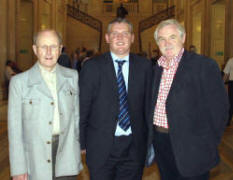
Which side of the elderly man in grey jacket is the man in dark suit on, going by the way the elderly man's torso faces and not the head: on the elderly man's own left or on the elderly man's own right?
on the elderly man's own left

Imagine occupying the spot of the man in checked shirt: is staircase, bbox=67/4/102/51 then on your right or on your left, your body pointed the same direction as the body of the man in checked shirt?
on your right

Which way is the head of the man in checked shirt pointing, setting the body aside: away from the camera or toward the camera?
toward the camera

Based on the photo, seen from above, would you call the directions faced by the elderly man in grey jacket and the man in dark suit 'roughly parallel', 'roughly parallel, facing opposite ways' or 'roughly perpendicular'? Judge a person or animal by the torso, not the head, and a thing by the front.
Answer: roughly parallel

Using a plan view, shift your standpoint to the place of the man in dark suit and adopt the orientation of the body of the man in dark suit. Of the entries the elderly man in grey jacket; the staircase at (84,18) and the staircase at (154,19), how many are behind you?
2

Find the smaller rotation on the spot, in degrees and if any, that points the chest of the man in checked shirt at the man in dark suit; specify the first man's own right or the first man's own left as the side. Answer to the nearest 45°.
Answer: approximately 45° to the first man's own right

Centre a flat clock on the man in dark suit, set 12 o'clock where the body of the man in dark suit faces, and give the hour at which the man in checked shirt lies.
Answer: The man in checked shirt is roughly at 10 o'clock from the man in dark suit.

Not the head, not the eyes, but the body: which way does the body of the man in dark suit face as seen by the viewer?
toward the camera

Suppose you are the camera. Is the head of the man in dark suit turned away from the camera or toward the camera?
toward the camera

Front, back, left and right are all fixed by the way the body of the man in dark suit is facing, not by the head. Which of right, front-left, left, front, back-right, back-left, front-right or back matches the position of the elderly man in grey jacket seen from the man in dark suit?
front-right

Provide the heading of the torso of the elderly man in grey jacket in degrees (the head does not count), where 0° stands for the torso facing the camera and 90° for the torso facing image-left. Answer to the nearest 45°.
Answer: approximately 0°

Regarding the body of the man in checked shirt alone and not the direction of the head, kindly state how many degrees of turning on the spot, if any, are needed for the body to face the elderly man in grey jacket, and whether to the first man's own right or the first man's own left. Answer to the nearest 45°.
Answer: approximately 45° to the first man's own right

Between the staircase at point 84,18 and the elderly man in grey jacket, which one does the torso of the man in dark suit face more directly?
the elderly man in grey jacket

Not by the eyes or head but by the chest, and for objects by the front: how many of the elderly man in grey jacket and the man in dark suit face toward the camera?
2

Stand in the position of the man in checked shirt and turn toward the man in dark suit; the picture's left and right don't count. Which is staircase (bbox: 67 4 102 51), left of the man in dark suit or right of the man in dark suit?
right
